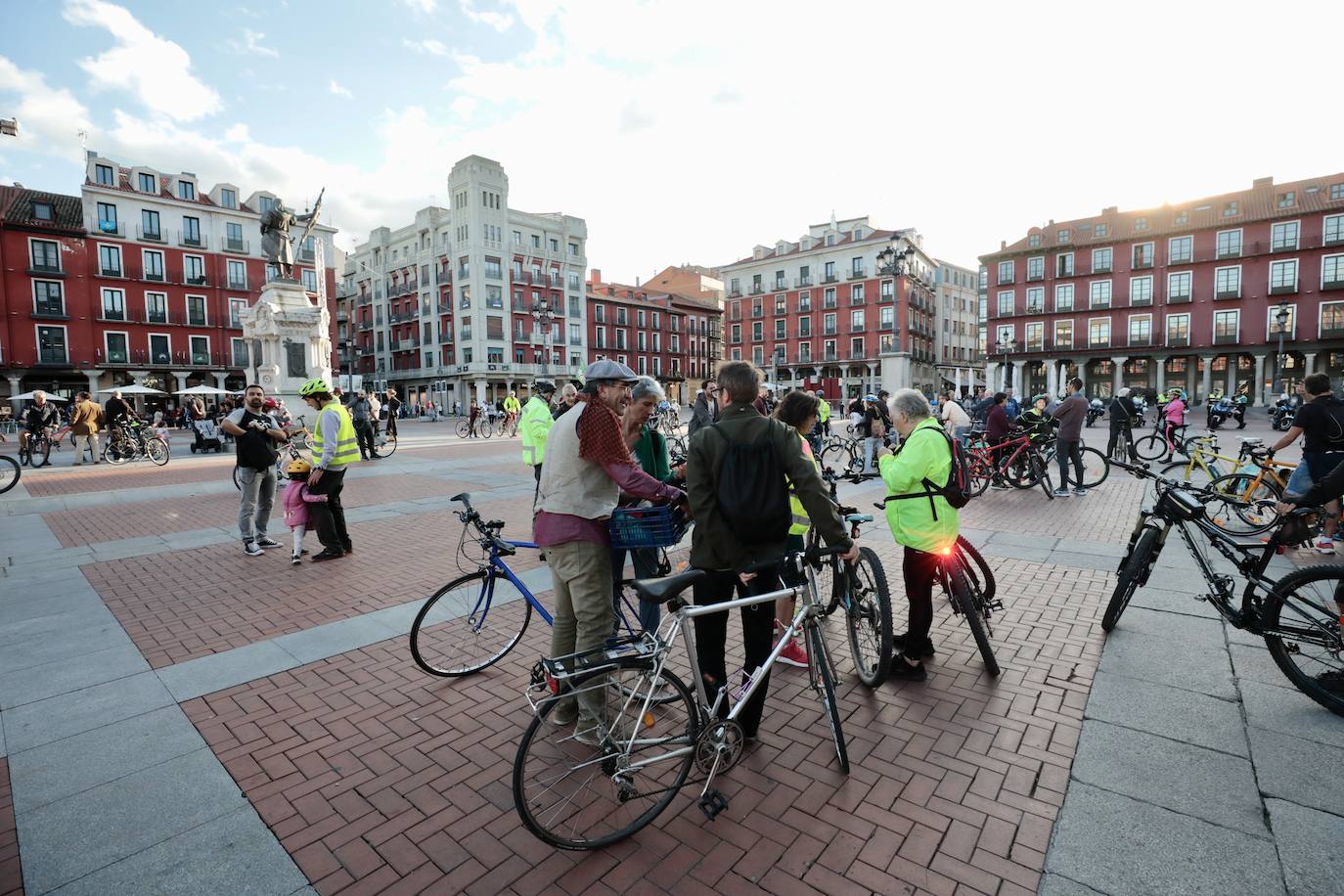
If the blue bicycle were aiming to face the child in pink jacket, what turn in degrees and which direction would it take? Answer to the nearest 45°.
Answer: approximately 45° to its right

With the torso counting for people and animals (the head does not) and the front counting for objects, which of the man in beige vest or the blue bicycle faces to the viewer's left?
the blue bicycle

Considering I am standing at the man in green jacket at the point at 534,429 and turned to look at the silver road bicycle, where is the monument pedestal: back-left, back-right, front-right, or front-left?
back-right

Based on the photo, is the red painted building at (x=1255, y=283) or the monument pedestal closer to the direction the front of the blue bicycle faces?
the monument pedestal

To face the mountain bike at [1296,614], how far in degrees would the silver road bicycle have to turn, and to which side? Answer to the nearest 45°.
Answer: approximately 45° to its right

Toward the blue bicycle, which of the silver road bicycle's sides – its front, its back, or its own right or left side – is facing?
left

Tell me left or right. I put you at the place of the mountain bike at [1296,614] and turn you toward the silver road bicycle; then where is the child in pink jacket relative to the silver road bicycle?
right

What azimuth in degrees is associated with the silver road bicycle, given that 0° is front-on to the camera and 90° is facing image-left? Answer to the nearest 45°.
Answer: approximately 225°

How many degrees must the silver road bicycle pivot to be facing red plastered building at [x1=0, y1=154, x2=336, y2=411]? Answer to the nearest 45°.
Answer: approximately 90° to its left

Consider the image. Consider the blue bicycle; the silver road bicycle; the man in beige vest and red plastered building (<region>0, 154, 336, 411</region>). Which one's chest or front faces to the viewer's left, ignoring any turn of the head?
the blue bicycle

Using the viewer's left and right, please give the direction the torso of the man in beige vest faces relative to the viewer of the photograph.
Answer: facing away from the viewer and to the right of the viewer

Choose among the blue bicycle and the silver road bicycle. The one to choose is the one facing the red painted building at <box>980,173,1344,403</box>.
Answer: the silver road bicycle

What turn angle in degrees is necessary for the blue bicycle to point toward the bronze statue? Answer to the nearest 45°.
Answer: approximately 90° to its right

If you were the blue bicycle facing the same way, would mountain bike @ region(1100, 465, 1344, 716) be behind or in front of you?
behind

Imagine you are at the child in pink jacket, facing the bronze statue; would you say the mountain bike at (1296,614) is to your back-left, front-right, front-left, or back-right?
back-right

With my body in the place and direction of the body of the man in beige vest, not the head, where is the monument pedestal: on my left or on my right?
on my left

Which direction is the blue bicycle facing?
to the viewer's left
